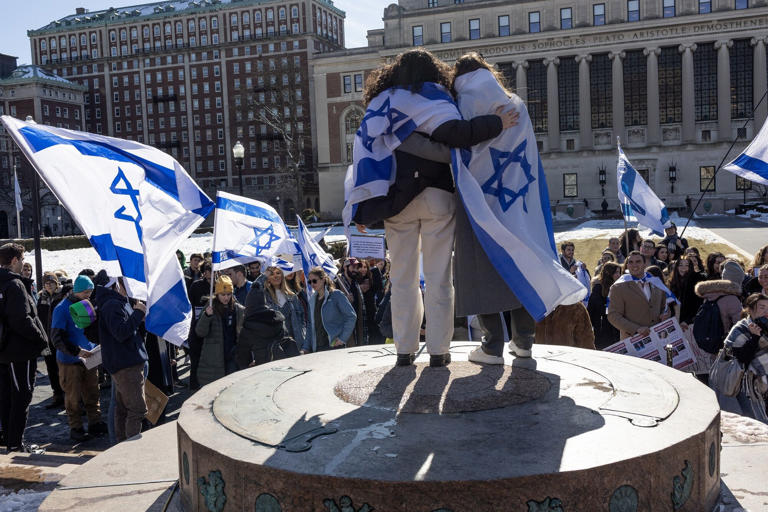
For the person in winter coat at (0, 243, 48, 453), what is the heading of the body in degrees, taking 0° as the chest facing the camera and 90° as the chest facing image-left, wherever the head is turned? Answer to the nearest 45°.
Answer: approximately 270°
